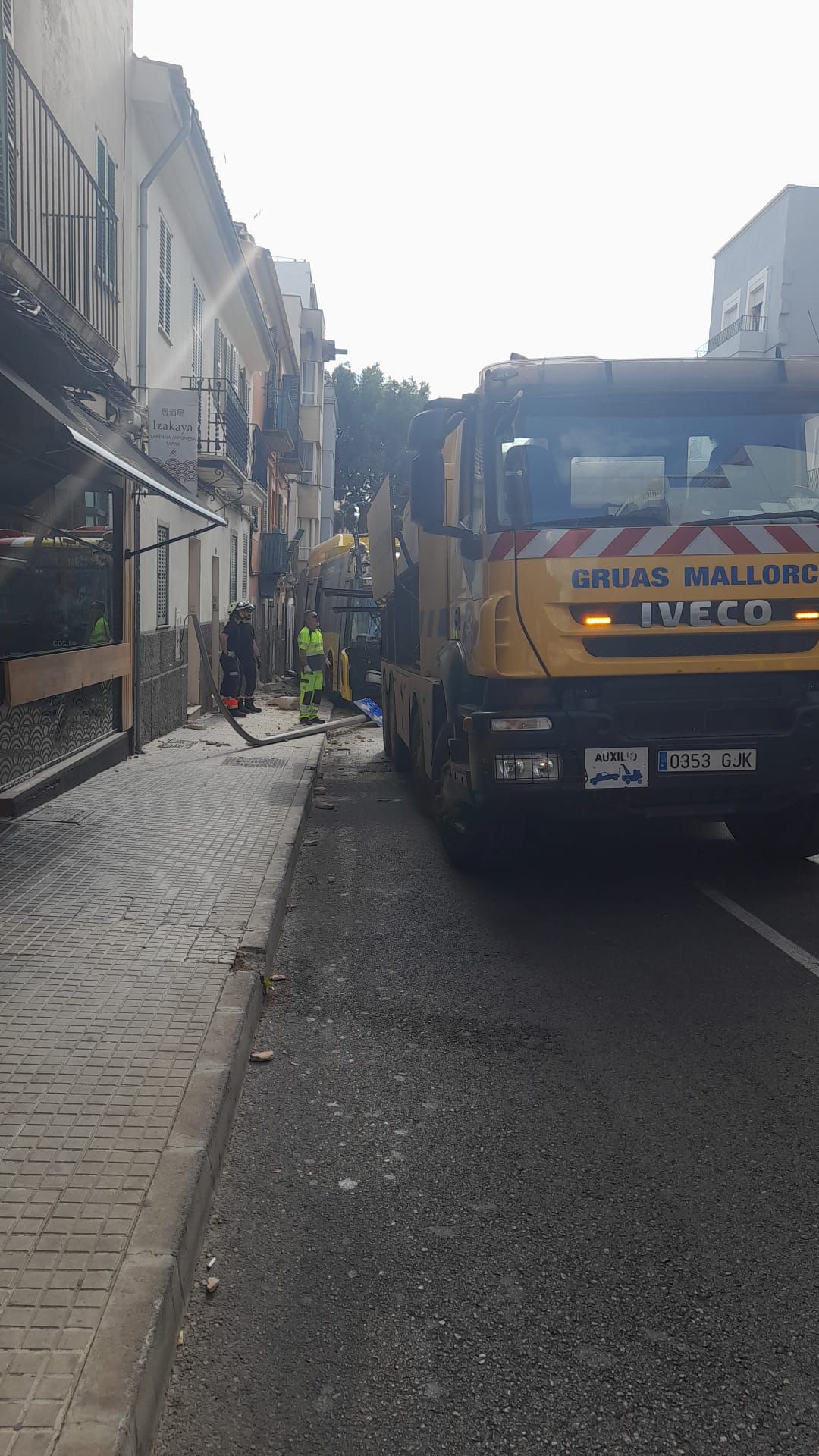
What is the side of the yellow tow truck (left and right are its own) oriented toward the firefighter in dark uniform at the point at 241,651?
back

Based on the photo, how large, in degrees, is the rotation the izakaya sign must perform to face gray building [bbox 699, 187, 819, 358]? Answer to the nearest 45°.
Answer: approximately 135° to its left

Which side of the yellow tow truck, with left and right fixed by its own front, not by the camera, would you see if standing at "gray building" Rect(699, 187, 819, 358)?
back

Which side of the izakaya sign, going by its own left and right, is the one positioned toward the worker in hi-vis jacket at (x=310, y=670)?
back

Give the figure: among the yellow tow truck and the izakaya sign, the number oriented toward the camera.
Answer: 2

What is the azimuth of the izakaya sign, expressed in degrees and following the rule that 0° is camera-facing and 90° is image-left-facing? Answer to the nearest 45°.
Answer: approximately 0°

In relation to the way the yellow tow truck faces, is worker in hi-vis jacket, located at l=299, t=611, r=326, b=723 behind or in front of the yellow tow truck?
behind

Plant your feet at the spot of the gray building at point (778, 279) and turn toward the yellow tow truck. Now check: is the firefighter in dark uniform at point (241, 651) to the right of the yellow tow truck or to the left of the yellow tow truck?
right
